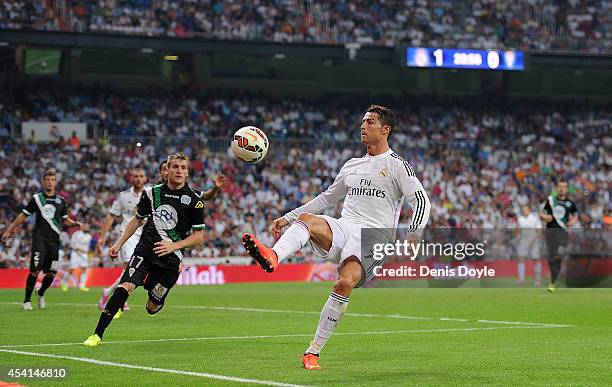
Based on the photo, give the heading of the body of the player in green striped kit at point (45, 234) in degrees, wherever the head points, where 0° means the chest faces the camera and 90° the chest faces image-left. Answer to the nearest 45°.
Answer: approximately 0°

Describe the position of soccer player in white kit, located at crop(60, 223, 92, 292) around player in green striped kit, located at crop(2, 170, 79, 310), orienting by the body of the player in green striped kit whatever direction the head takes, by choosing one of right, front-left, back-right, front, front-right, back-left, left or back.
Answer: back

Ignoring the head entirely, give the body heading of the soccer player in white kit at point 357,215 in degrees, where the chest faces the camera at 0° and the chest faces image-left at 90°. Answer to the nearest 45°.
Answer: approximately 45°

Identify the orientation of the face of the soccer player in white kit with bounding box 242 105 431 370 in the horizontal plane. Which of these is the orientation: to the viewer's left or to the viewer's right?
to the viewer's left

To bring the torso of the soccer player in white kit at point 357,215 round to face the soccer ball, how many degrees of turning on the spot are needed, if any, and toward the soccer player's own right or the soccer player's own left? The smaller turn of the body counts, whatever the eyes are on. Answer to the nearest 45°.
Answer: approximately 90° to the soccer player's own right

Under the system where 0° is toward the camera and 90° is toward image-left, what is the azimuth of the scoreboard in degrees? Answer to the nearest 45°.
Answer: approximately 0°

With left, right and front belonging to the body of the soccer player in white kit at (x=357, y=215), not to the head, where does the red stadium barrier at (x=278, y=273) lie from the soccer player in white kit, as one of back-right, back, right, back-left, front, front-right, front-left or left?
back-right

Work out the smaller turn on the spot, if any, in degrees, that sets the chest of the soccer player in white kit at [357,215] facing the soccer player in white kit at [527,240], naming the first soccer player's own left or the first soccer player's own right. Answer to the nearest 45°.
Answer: approximately 135° to the first soccer player's own right

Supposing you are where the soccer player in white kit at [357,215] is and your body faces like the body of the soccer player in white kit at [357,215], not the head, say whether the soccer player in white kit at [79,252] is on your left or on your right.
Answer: on your right

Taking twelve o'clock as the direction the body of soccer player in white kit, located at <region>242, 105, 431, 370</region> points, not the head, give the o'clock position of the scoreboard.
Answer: The scoreboard is roughly at 5 o'clock from the soccer player in white kit.

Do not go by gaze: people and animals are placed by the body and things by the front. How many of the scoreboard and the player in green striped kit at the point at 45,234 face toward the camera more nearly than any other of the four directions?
2
